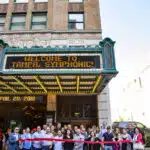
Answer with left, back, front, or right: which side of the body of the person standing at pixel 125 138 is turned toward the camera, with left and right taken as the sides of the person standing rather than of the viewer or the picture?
front

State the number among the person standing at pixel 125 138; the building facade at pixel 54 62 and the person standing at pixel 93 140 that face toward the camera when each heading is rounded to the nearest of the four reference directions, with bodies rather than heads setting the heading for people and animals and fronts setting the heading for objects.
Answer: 3

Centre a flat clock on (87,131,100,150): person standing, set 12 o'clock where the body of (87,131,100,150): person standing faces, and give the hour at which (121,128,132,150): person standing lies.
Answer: (121,128,132,150): person standing is roughly at 9 o'clock from (87,131,100,150): person standing.

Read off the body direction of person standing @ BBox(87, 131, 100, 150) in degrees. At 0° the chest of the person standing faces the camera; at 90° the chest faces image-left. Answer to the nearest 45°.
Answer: approximately 0°

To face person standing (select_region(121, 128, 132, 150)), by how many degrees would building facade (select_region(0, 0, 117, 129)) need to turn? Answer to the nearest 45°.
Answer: approximately 45° to its left

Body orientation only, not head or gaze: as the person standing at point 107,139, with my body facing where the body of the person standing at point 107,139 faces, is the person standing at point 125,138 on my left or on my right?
on my left

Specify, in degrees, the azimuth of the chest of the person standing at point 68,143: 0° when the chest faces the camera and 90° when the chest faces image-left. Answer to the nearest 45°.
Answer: approximately 0°

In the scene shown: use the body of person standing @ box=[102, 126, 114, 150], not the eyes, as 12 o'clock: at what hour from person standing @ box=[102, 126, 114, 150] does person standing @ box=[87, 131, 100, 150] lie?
person standing @ box=[87, 131, 100, 150] is roughly at 4 o'clock from person standing @ box=[102, 126, 114, 150].
